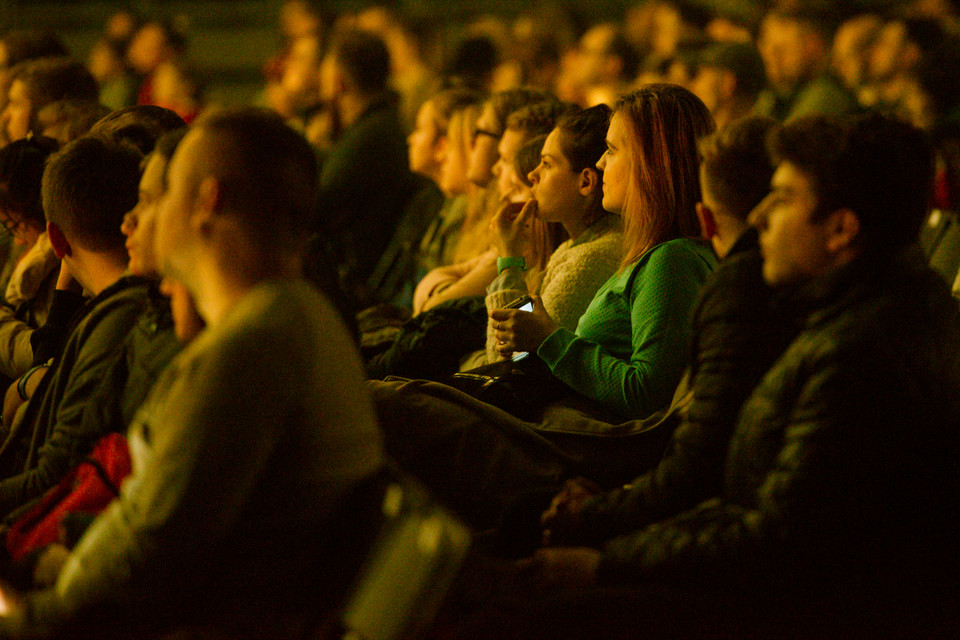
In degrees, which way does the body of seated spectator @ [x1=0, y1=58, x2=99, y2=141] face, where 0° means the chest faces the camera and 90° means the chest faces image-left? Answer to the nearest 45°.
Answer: approximately 90°

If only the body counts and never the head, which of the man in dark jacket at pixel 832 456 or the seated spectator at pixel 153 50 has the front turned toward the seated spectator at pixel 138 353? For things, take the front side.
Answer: the man in dark jacket

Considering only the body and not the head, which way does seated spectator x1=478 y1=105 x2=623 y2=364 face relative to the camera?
to the viewer's left

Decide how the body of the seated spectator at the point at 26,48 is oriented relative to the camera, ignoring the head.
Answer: to the viewer's left

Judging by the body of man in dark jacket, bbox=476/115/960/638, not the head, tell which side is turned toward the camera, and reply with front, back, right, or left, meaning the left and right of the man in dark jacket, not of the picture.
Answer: left

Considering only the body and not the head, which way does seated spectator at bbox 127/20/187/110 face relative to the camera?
to the viewer's left
